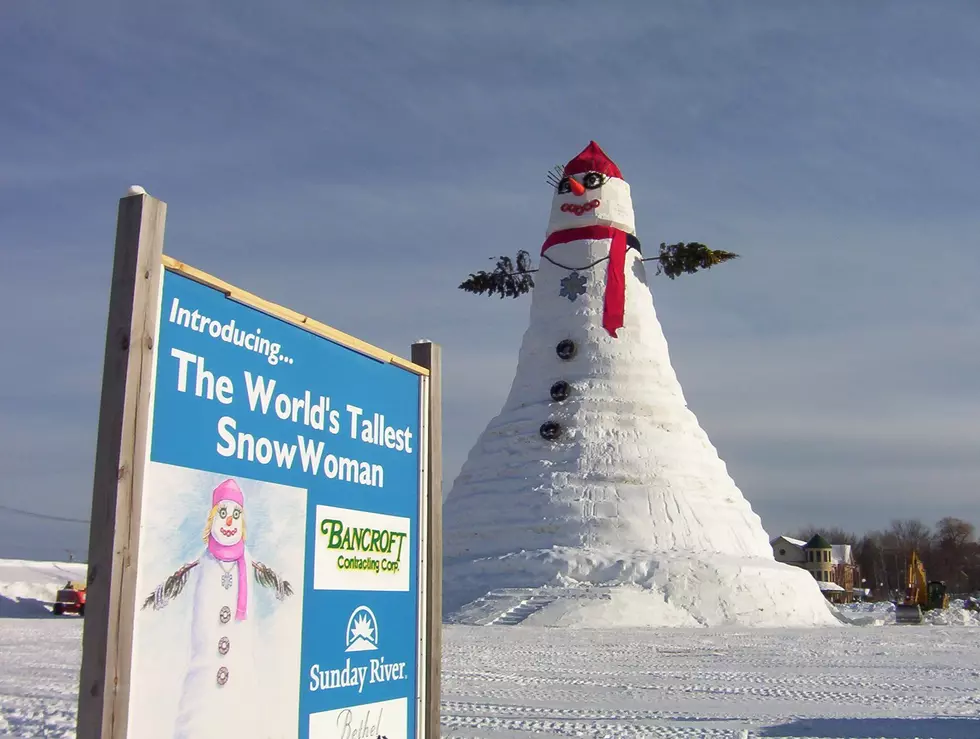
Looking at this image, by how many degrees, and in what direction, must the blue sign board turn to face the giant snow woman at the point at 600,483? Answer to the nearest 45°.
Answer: approximately 135° to its left

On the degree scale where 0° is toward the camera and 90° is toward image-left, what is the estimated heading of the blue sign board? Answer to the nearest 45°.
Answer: approximately 315°

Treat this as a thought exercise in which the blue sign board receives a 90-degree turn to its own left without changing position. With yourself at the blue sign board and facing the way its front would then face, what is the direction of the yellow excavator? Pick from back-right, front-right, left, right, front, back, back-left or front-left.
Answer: front

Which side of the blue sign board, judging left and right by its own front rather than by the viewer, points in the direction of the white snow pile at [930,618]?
left

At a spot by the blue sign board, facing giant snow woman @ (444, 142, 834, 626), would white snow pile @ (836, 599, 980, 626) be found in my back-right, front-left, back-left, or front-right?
front-right
